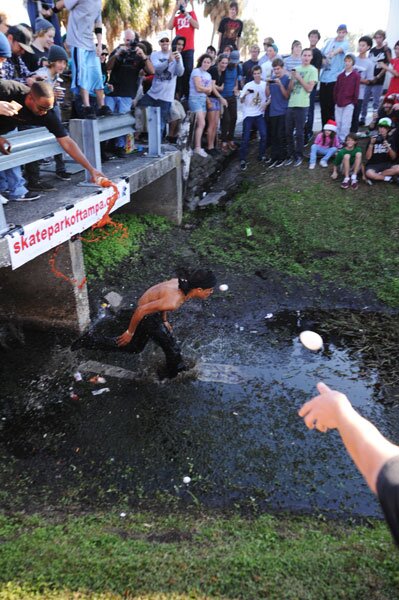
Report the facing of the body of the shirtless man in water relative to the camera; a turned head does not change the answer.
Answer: to the viewer's right

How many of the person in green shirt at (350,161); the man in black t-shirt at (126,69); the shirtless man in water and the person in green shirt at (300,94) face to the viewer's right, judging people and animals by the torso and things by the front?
1

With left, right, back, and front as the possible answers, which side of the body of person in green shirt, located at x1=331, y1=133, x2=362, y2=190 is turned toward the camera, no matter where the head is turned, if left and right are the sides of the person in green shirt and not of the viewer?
front

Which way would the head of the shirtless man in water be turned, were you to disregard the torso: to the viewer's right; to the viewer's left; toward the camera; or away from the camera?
to the viewer's right

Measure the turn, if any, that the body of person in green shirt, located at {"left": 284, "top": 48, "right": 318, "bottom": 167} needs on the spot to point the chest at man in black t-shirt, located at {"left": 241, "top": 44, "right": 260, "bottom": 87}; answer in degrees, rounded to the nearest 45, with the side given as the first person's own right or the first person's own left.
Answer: approximately 90° to the first person's own right

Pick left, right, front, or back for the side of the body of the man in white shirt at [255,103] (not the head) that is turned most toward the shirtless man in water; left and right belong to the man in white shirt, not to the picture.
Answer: front

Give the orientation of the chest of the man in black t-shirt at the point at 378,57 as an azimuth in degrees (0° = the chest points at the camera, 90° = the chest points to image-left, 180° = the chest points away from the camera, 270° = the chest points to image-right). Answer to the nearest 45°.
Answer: approximately 45°

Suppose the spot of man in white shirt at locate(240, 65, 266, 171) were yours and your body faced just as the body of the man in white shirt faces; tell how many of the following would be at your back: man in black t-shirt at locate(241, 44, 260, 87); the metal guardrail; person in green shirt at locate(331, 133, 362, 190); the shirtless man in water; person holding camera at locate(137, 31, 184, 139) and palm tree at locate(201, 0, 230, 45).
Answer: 2

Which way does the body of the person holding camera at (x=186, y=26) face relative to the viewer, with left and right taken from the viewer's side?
facing the viewer

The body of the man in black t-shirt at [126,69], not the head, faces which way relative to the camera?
toward the camera
